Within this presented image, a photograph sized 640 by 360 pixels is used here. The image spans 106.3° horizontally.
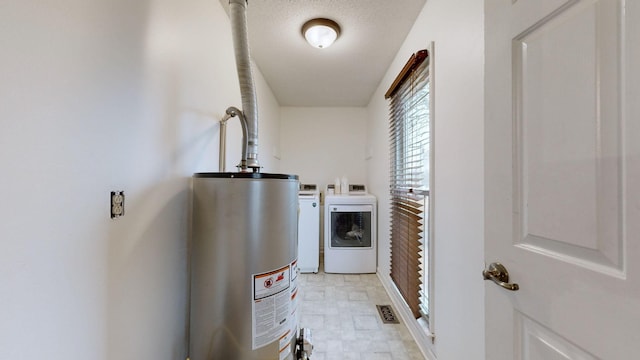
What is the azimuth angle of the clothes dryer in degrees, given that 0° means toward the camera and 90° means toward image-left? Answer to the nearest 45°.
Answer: approximately 0°

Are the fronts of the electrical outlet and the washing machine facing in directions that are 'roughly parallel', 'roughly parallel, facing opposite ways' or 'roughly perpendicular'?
roughly perpendicular

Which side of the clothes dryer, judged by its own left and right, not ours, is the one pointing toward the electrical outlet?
front

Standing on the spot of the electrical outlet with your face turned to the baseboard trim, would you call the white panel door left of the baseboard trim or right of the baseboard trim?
right

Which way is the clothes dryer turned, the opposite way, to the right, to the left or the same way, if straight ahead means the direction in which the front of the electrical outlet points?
to the right

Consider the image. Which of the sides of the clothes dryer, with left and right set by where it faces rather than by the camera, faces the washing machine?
right

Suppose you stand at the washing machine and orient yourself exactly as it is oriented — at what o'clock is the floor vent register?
The floor vent register is roughly at 11 o'clock from the washing machine.

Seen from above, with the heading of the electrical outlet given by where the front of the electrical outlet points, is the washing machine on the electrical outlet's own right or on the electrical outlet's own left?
on the electrical outlet's own left

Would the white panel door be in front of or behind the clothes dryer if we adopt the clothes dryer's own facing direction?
in front

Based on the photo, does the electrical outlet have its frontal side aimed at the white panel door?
yes

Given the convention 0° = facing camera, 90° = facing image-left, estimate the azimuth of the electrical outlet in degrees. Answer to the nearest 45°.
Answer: approximately 315°

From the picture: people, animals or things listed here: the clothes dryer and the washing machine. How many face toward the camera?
2

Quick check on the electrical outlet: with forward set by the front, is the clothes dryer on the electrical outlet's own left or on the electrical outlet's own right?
on the electrical outlet's own left
